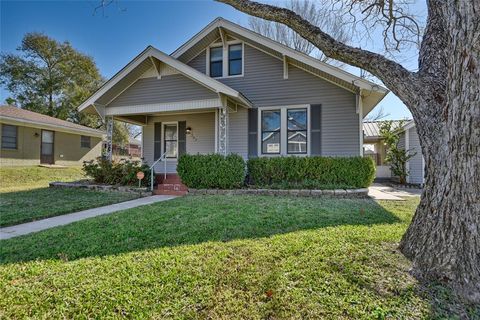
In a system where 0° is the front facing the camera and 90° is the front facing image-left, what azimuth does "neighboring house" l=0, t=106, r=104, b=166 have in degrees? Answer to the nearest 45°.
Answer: approximately 315°

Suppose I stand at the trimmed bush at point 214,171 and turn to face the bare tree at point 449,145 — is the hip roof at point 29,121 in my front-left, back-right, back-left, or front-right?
back-right
